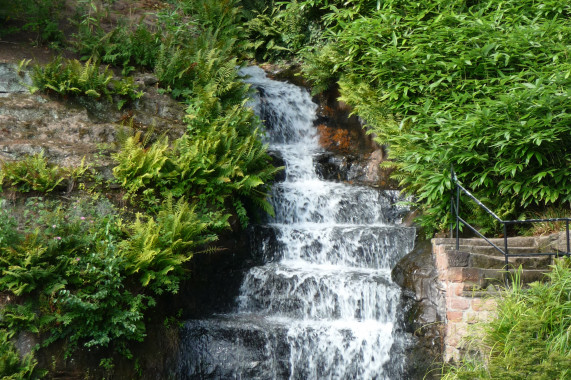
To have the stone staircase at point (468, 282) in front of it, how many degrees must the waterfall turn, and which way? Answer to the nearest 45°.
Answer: approximately 45° to its left

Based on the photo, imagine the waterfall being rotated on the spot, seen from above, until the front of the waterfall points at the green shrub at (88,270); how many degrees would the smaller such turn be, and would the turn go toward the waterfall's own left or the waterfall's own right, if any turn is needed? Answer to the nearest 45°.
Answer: approximately 45° to the waterfall's own right

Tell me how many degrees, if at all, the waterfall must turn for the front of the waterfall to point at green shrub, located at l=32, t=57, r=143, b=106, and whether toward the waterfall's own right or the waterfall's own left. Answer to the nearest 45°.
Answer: approximately 90° to the waterfall's own right

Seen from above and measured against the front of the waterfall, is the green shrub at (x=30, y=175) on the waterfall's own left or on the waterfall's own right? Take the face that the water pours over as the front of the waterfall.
on the waterfall's own right

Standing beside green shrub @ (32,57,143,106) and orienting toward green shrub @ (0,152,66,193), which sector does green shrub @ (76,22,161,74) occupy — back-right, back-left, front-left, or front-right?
back-left

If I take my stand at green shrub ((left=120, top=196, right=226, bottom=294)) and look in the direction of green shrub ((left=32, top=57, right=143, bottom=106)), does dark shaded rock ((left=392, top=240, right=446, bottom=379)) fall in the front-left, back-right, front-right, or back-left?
back-right

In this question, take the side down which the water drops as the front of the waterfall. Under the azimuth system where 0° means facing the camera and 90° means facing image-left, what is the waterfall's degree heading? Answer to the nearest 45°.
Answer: approximately 0°

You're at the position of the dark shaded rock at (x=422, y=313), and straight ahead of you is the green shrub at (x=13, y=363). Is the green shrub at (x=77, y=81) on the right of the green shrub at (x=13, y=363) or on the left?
right
